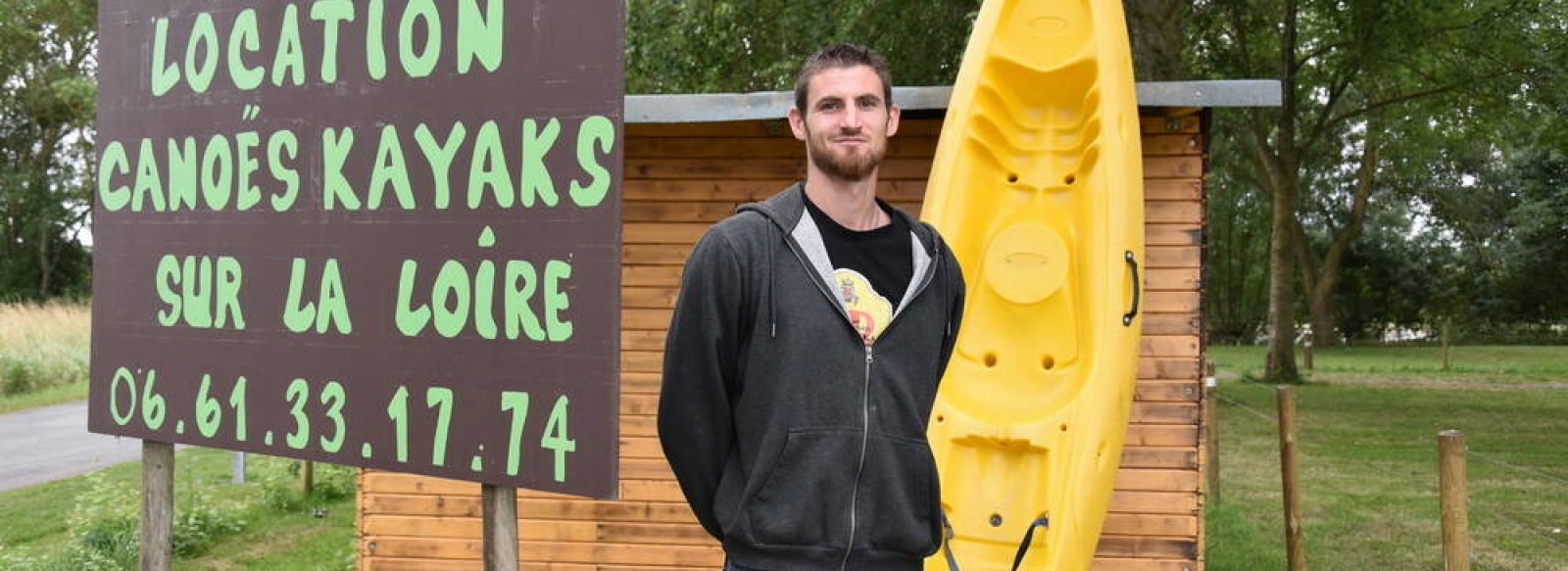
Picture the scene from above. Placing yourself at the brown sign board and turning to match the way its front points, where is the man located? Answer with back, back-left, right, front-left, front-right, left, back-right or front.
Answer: left

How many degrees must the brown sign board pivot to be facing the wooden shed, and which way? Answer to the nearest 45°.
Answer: approximately 180°

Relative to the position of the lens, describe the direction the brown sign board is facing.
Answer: facing the viewer and to the left of the viewer

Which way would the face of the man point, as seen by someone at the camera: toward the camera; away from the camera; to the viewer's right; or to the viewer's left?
toward the camera

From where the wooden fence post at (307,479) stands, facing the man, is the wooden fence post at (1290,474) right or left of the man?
left

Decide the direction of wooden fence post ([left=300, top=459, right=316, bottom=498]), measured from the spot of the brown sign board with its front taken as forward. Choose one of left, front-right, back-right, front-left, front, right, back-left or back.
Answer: back-right
